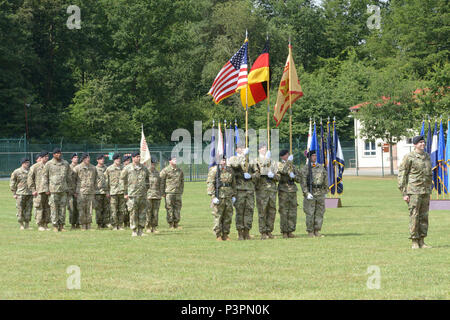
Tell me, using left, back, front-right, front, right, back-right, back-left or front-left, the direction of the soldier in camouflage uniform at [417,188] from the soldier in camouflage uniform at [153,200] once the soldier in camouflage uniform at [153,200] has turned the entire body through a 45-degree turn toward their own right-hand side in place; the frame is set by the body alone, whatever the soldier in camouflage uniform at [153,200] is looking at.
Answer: left

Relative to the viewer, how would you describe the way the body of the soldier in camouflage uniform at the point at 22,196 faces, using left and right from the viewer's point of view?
facing the viewer and to the right of the viewer

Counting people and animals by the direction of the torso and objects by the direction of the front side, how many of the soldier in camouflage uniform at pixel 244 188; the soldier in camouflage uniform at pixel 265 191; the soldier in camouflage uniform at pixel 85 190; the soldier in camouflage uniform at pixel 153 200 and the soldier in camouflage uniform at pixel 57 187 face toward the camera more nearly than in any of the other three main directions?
5

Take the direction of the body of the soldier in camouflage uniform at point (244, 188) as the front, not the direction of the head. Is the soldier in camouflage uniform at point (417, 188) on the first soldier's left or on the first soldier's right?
on the first soldier's left

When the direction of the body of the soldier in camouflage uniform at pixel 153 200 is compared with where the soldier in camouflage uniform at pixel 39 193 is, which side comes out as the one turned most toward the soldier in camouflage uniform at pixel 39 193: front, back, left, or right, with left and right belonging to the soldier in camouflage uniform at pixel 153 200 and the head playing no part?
right

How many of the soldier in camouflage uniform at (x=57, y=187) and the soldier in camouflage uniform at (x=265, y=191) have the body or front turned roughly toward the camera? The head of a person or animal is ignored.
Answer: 2

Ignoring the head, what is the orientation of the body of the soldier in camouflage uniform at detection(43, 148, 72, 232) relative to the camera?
toward the camera

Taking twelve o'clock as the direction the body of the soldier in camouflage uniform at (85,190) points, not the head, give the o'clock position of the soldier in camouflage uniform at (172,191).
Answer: the soldier in camouflage uniform at (172,191) is roughly at 9 o'clock from the soldier in camouflage uniform at (85,190).

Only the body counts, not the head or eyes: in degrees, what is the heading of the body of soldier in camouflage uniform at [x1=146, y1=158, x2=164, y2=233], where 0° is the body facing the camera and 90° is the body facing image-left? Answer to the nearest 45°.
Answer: approximately 0°

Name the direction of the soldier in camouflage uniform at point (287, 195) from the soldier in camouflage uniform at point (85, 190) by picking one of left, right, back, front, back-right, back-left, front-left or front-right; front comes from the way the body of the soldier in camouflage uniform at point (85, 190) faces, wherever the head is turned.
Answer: front-left

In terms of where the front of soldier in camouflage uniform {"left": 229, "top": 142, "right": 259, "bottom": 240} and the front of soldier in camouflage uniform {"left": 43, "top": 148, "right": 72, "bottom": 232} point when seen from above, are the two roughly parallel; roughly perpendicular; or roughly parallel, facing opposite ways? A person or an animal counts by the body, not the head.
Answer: roughly parallel

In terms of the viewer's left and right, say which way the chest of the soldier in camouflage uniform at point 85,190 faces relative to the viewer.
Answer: facing the viewer

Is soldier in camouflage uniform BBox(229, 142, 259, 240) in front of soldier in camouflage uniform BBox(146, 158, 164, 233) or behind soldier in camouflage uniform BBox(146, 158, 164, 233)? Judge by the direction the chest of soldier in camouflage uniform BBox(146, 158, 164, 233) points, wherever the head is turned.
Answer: in front

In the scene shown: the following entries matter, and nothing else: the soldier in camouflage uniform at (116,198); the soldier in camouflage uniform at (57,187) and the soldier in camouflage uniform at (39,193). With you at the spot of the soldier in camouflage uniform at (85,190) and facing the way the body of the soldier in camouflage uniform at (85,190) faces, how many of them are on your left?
1

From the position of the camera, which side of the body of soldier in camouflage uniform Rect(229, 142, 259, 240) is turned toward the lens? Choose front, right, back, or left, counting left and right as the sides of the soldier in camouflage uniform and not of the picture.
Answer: front
